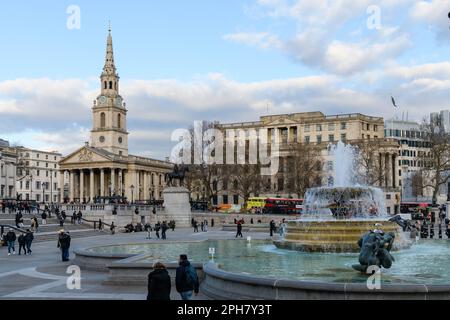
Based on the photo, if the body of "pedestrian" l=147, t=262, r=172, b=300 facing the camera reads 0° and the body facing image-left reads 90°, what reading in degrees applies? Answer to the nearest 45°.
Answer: approximately 180°

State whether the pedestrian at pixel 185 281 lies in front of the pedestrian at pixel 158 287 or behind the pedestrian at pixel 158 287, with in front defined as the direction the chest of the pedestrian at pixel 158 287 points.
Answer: in front

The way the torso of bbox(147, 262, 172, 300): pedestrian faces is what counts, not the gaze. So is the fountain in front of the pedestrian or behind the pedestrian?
in front
